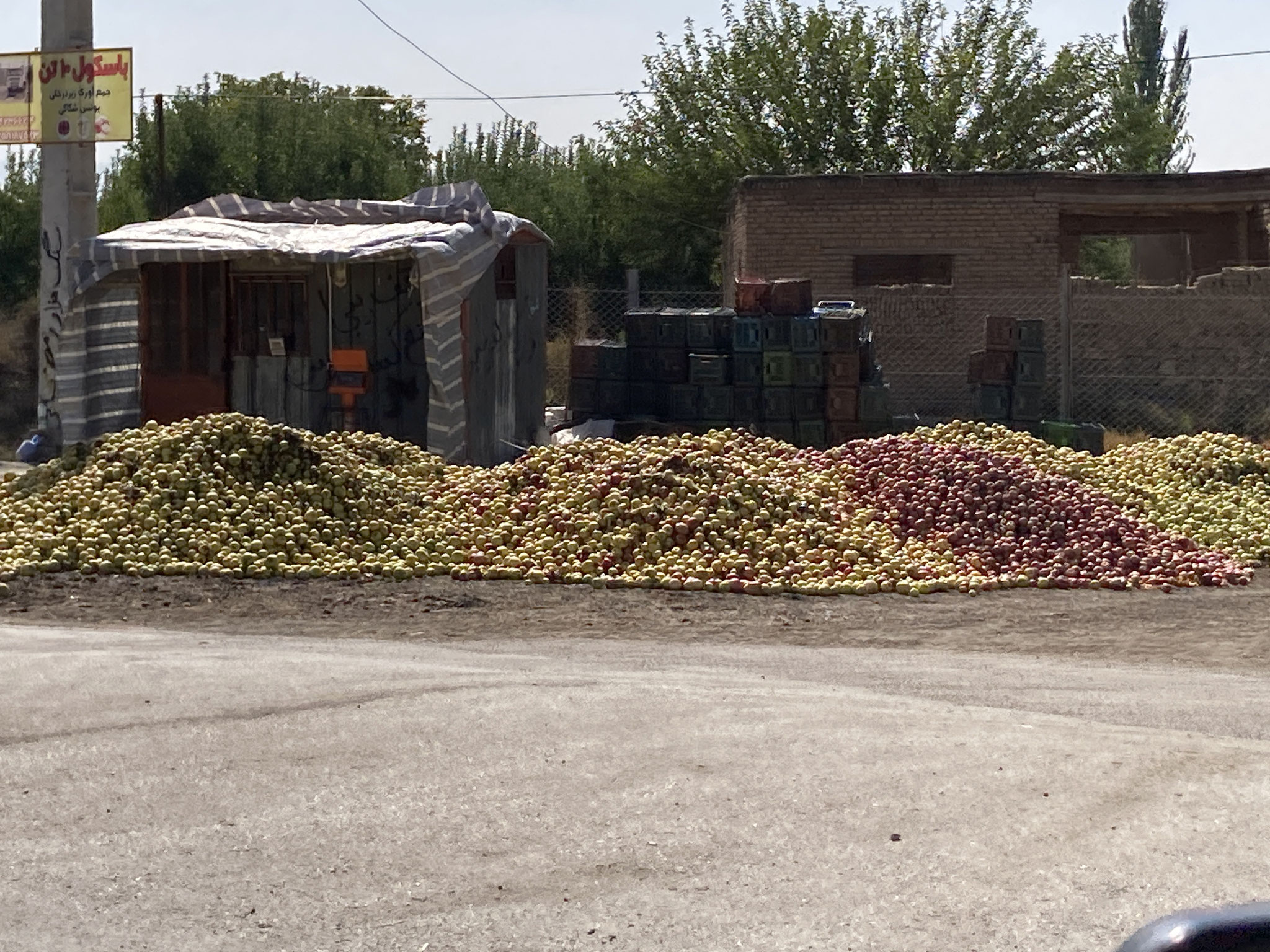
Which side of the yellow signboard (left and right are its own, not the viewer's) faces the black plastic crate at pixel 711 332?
left

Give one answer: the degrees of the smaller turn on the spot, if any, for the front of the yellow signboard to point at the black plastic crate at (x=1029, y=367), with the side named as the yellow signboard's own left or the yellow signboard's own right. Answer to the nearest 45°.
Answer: approximately 90° to the yellow signboard's own left

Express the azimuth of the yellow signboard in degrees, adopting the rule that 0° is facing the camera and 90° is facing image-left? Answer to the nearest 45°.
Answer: approximately 0°

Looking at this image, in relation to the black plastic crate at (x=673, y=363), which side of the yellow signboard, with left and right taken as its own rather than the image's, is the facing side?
left

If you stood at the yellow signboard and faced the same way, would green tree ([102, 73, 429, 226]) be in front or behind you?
behind

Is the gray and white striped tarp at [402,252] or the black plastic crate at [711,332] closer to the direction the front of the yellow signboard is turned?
the gray and white striped tarp

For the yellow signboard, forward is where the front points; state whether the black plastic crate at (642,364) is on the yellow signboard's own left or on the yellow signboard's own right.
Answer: on the yellow signboard's own left

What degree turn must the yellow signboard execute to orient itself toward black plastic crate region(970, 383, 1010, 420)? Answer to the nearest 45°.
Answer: approximately 90° to its left
